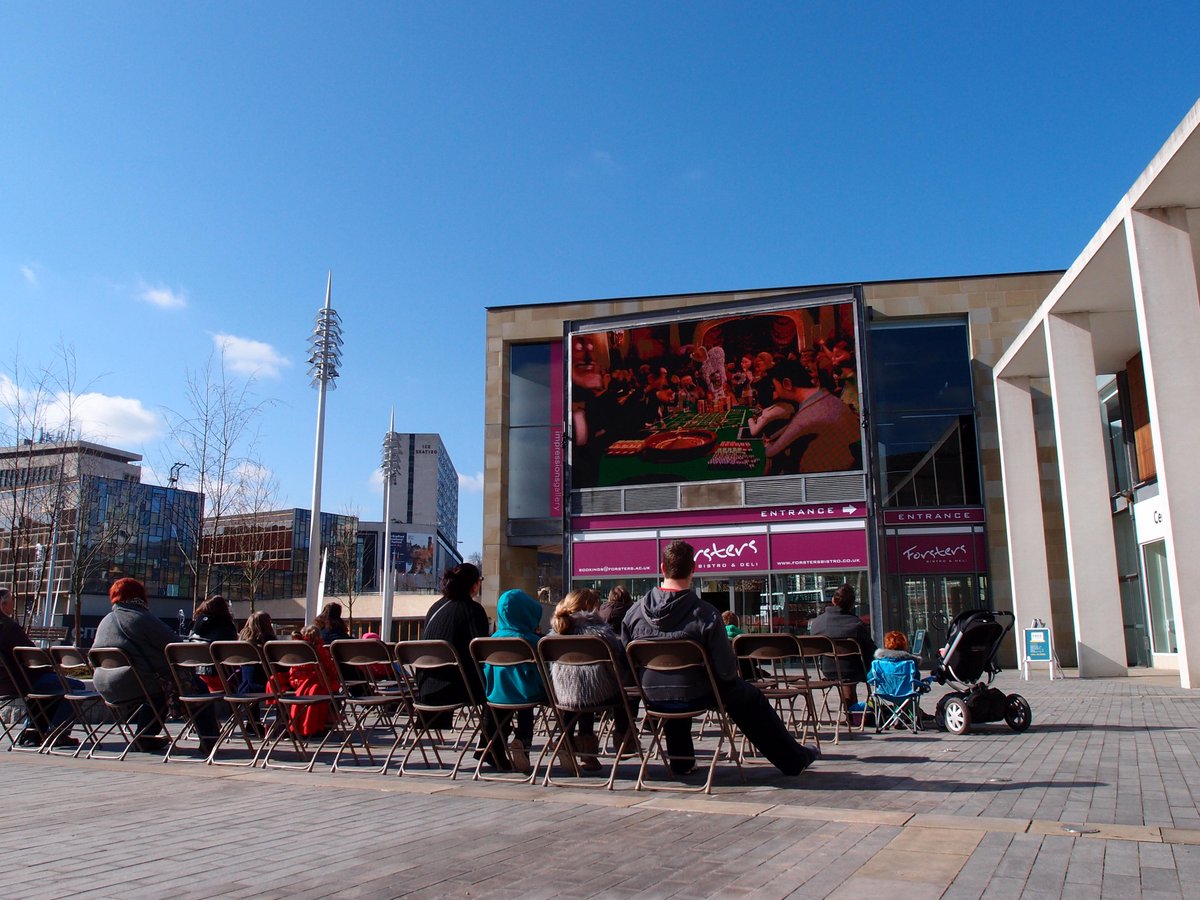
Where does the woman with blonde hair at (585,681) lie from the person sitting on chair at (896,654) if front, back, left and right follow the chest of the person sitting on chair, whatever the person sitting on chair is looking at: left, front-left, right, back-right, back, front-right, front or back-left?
back-left

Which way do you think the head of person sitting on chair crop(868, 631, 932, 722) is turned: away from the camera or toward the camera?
away from the camera

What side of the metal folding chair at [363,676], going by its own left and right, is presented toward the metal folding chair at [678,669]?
right

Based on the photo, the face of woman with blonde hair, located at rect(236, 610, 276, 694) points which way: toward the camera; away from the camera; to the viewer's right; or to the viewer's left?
away from the camera

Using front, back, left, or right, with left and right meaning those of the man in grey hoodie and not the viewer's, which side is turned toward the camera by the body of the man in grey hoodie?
back

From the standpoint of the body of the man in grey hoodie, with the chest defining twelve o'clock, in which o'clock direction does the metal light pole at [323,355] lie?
The metal light pole is roughly at 11 o'clock from the man in grey hoodie.

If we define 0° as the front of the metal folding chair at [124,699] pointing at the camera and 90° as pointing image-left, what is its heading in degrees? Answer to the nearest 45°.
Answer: approximately 225°

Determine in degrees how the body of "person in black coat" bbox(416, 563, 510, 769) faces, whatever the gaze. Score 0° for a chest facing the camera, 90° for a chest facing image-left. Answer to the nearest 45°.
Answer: approximately 225°

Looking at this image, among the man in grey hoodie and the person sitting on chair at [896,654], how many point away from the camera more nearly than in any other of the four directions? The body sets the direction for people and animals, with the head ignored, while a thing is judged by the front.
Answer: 2

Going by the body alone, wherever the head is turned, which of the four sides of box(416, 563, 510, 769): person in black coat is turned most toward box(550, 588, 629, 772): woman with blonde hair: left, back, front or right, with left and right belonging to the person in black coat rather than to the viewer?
right

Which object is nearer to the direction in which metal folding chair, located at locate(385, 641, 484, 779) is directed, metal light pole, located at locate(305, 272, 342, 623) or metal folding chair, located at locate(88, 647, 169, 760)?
the metal light pole

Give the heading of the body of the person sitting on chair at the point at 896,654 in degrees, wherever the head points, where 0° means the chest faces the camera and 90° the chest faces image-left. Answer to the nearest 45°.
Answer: approximately 180°

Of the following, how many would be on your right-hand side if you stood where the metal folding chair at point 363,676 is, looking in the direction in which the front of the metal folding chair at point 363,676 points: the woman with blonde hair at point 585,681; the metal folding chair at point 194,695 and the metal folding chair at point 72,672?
1

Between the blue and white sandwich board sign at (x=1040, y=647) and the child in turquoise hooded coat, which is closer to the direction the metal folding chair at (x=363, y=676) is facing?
the blue and white sandwich board sign
